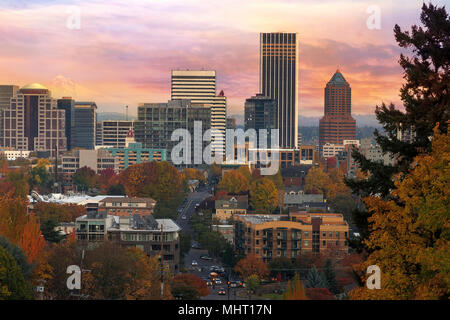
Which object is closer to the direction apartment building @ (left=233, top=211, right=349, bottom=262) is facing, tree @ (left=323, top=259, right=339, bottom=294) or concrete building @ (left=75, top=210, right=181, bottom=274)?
the tree

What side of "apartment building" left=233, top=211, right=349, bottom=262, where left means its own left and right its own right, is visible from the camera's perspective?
front

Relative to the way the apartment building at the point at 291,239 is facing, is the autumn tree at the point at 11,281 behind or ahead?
ahead

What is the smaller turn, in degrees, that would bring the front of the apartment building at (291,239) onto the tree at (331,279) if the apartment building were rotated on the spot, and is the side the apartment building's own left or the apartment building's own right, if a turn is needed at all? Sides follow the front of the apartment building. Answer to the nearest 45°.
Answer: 0° — it already faces it

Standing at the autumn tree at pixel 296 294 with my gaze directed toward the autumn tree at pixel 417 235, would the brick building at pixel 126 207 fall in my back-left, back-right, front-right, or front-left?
back-right

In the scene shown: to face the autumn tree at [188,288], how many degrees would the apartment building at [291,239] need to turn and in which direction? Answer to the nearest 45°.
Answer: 0° — it already faces it

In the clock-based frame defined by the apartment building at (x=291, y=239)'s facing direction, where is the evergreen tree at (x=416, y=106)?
The evergreen tree is roughly at 12 o'clock from the apartment building.

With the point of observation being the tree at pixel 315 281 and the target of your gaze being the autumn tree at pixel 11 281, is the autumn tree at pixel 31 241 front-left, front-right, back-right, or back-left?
front-right

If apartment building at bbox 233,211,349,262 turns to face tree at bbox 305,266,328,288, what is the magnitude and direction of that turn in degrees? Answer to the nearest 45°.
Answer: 0° — it already faces it

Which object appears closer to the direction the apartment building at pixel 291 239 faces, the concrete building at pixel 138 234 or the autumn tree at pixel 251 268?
the autumn tree

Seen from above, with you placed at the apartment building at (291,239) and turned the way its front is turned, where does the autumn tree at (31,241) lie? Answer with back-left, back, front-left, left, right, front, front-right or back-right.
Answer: front-right

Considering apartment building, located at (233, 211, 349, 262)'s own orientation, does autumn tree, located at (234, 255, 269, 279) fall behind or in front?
in front

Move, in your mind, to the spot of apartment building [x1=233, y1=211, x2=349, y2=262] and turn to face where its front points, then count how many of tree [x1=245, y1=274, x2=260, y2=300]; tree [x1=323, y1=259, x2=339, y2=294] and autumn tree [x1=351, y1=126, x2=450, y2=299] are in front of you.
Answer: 3

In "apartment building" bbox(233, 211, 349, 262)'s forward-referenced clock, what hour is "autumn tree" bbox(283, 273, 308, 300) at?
The autumn tree is roughly at 12 o'clock from the apartment building.

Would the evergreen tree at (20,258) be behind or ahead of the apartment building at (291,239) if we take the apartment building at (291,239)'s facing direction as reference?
ahead

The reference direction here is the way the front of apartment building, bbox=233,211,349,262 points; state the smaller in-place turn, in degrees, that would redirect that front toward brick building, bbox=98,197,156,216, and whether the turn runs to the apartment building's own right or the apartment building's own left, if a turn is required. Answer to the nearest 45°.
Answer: approximately 135° to the apartment building's own right
